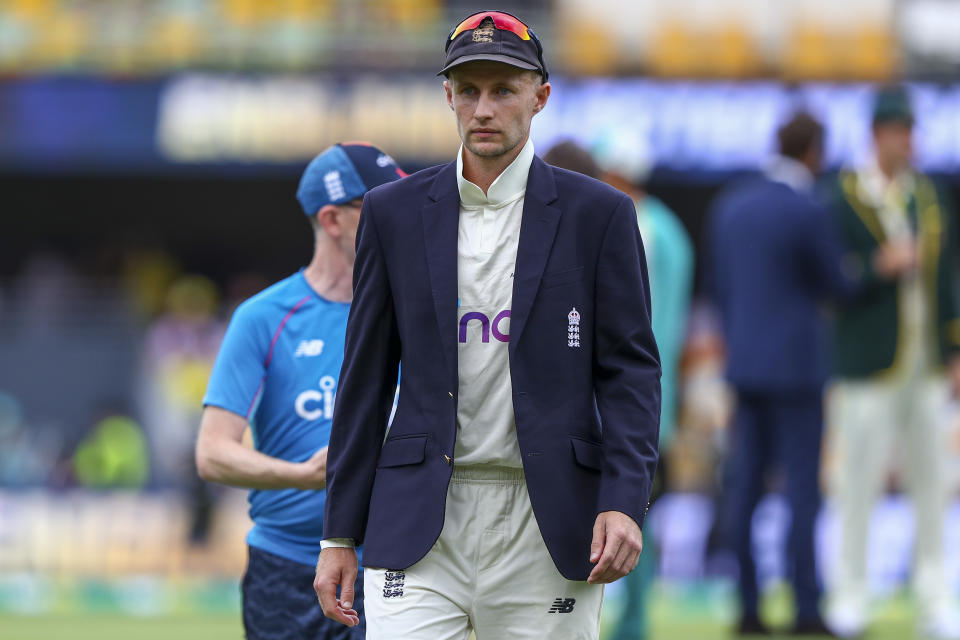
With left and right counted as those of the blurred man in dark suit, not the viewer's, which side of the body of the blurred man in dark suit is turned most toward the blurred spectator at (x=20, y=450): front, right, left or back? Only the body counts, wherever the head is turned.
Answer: left

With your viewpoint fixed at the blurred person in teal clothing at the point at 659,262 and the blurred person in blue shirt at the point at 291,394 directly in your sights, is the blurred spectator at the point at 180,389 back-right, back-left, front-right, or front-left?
back-right

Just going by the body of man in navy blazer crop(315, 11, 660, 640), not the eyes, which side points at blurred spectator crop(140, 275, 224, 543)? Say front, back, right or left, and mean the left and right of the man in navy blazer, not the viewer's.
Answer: back

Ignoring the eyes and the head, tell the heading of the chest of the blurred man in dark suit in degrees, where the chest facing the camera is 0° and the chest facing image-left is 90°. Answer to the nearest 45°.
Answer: approximately 225°

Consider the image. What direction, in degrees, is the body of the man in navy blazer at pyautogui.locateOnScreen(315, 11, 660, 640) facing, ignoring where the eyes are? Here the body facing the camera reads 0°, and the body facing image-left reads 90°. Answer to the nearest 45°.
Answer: approximately 0°
